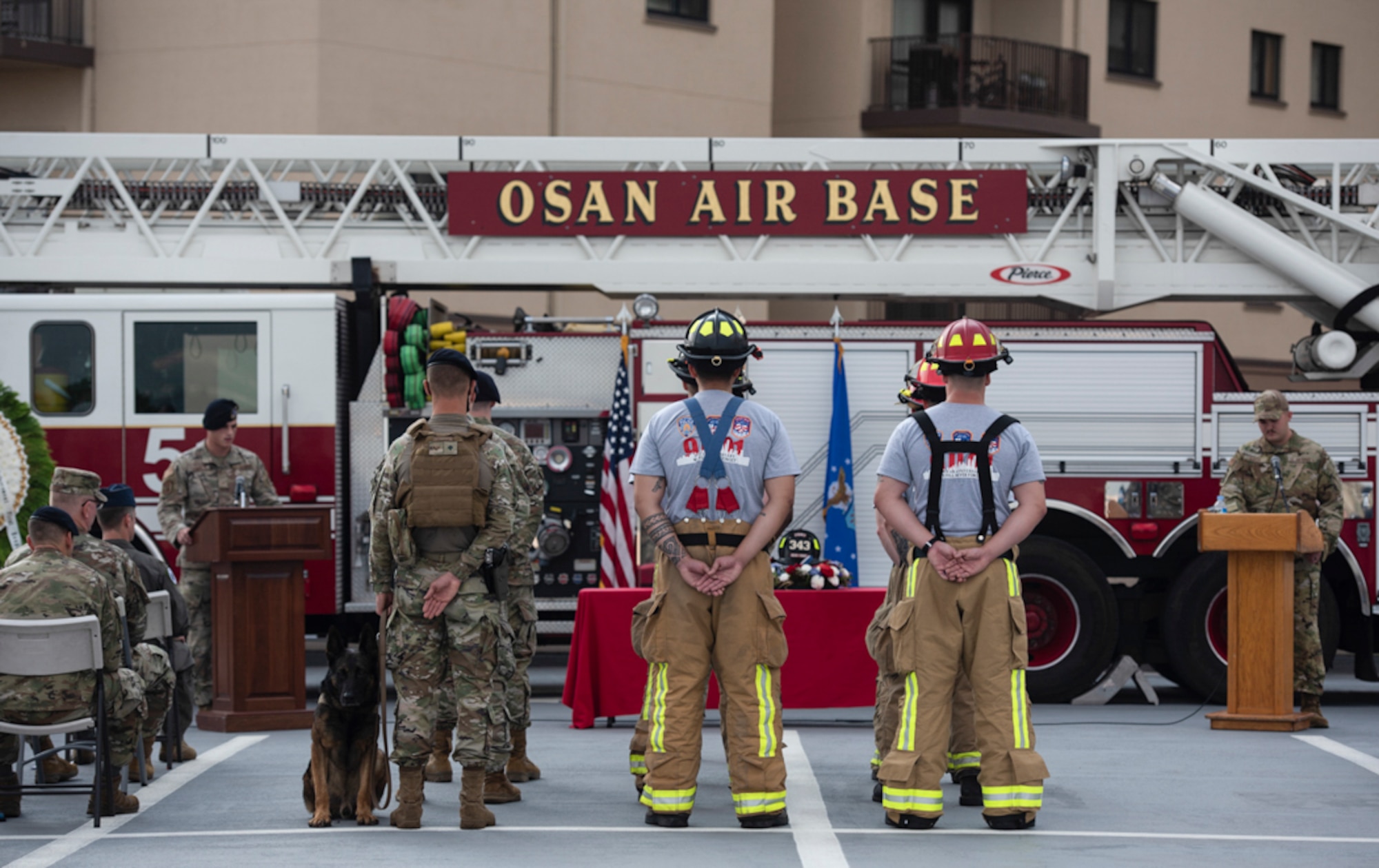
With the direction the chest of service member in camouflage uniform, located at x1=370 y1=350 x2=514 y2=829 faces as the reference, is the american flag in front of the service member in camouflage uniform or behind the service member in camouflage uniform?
in front

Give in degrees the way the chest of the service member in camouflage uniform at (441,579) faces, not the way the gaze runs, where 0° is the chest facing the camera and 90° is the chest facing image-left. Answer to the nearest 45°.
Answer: approximately 180°

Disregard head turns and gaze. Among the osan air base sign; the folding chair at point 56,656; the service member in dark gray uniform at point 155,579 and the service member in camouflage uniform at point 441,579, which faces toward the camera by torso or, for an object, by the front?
the osan air base sign

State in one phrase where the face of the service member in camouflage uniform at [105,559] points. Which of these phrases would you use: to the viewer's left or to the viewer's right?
to the viewer's right

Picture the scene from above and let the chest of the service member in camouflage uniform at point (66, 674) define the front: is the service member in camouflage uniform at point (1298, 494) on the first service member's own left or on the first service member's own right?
on the first service member's own right

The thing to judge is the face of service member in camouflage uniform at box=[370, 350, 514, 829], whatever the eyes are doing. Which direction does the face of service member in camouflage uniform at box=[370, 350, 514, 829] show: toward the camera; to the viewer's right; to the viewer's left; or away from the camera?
away from the camera

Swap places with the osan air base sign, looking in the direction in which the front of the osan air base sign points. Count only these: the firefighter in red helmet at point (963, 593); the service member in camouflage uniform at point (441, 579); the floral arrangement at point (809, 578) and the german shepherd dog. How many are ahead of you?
4

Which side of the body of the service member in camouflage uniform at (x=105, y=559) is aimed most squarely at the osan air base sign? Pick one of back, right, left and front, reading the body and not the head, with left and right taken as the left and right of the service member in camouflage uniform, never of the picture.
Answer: front

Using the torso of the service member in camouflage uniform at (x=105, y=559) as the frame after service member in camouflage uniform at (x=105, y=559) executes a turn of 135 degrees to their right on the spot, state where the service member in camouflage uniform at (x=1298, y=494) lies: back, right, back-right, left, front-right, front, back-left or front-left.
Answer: left

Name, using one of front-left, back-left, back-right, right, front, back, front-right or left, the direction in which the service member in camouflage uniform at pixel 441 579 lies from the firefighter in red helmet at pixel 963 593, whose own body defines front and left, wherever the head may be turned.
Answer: left

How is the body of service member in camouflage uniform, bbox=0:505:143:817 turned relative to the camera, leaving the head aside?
away from the camera
